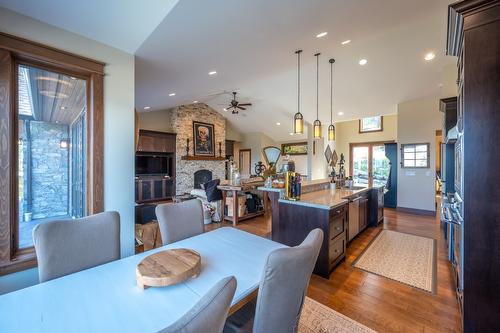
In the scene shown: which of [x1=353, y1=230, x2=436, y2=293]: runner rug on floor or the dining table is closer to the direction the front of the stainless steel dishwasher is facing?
the runner rug on floor

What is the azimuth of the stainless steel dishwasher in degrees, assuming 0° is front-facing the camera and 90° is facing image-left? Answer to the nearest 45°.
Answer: approximately 270°

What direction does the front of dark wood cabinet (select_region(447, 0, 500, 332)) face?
to the viewer's left

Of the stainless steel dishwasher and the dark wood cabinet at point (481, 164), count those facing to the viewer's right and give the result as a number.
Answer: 1

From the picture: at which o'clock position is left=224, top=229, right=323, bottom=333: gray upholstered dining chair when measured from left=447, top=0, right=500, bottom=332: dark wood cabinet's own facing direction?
The gray upholstered dining chair is roughly at 10 o'clock from the dark wood cabinet.

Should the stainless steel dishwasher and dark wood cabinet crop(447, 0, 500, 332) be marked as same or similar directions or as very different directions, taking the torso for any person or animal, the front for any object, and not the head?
very different directions

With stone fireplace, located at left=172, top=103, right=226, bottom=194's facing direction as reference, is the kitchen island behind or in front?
in front

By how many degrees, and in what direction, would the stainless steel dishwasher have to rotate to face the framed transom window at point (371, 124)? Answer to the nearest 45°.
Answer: approximately 90° to its left

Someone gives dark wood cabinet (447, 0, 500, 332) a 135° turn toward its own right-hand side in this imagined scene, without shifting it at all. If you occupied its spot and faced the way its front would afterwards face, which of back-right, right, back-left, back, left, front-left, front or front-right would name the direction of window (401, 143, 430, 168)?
front-left

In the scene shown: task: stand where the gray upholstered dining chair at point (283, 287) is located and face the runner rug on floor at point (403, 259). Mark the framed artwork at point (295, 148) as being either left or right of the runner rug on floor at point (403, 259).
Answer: left

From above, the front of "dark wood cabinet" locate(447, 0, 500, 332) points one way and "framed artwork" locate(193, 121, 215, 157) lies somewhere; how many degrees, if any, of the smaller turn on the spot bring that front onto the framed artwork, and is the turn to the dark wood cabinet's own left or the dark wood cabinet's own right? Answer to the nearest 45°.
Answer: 0° — it already faces it

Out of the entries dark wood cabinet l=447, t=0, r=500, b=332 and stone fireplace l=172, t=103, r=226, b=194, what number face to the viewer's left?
1
